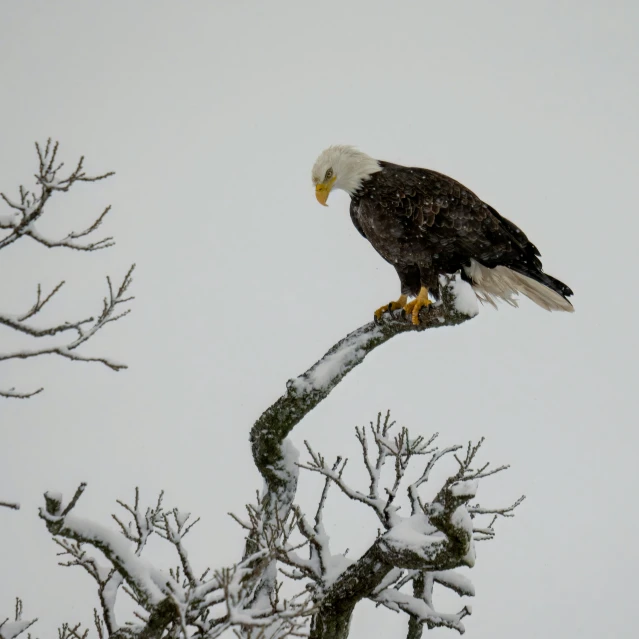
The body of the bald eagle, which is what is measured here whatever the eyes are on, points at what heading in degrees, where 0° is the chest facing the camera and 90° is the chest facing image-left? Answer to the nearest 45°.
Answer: approximately 90°
